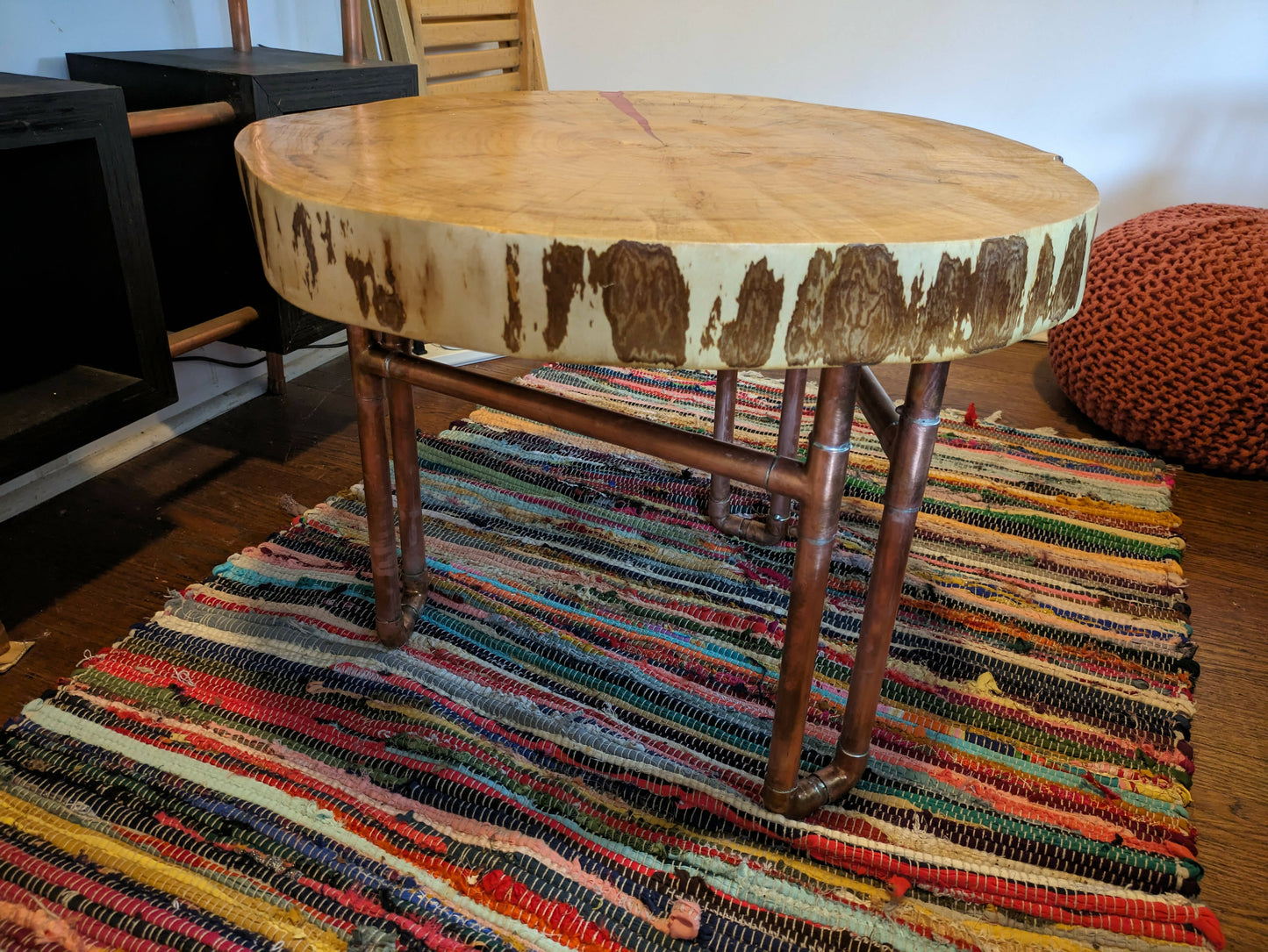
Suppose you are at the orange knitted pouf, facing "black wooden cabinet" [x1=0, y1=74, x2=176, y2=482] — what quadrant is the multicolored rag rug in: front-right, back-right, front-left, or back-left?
front-left

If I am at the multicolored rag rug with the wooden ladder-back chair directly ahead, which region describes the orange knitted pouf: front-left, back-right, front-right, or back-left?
front-right

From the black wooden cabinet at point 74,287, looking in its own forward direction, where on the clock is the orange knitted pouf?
The orange knitted pouf is roughly at 11 o'clock from the black wooden cabinet.

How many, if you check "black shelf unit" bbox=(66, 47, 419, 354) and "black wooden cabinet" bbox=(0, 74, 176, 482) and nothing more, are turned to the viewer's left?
0

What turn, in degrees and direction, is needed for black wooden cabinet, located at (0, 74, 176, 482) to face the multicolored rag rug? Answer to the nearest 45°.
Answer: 0° — it already faces it

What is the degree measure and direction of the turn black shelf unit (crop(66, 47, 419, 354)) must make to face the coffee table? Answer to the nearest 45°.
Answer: approximately 45° to its right

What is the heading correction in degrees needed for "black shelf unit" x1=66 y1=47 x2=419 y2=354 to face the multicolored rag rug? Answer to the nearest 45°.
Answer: approximately 45° to its right

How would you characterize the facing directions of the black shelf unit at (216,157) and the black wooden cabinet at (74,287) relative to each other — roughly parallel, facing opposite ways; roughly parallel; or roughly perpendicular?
roughly parallel

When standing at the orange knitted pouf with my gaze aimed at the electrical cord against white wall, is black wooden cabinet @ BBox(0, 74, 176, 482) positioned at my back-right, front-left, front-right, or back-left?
front-left

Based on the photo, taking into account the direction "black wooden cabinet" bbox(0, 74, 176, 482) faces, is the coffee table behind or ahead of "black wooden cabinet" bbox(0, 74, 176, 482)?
ahead

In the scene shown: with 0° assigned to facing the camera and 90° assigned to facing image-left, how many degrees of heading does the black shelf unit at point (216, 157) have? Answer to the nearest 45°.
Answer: approximately 315°

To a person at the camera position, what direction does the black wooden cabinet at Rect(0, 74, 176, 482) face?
facing the viewer and to the right of the viewer

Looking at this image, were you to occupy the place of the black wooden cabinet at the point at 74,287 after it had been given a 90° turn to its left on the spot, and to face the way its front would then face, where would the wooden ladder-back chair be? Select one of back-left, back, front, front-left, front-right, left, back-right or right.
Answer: front

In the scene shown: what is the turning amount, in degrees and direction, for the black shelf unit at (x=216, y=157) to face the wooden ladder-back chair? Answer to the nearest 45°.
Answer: approximately 90° to its left
